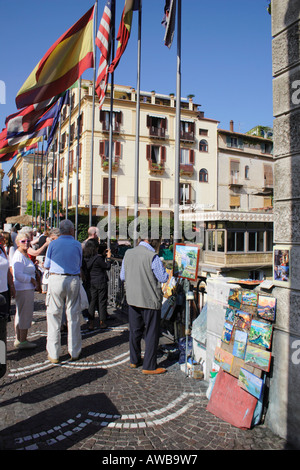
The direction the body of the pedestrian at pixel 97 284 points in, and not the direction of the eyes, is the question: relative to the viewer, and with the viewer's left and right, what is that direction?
facing away from the viewer and to the right of the viewer

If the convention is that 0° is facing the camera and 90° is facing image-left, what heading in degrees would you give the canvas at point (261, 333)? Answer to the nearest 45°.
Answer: approximately 45°

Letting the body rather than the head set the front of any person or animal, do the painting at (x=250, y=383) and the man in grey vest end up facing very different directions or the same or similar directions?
very different directions

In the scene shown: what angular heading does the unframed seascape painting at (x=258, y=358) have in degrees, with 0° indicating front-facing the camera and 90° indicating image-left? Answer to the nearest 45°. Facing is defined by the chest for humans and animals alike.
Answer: approximately 45°

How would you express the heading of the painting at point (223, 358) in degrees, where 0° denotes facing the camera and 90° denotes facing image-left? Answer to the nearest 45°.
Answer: approximately 45°

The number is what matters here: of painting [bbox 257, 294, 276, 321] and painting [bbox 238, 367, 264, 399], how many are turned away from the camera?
0

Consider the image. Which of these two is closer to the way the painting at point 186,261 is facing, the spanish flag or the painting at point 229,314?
the painting

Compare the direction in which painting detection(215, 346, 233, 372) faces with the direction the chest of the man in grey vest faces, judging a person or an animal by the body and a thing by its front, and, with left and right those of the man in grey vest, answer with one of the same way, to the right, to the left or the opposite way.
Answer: the opposite way

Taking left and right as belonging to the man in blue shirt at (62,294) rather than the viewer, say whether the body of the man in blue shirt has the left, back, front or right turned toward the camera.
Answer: back
